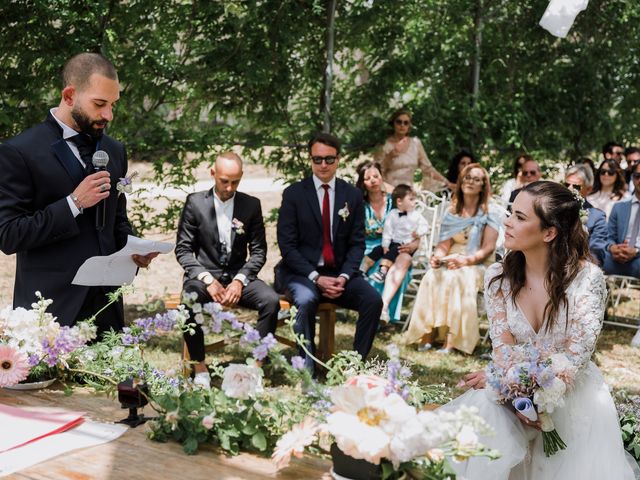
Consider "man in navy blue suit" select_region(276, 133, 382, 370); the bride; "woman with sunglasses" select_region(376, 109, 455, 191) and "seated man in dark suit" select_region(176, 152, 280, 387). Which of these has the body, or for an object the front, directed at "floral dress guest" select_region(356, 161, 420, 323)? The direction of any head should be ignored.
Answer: the woman with sunglasses

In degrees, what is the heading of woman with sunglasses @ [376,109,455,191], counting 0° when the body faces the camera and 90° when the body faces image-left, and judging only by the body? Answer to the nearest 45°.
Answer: approximately 0°

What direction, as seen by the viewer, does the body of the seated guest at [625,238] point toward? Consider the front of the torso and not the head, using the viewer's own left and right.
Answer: facing the viewer and to the left of the viewer

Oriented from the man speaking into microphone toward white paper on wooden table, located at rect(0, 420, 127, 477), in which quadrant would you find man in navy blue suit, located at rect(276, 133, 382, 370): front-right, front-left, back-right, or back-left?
back-left

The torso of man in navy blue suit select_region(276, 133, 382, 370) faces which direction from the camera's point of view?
toward the camera

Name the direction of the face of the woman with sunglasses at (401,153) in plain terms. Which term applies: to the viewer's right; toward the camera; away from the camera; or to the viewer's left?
toward the camera

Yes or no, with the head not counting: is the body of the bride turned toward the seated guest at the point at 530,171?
no

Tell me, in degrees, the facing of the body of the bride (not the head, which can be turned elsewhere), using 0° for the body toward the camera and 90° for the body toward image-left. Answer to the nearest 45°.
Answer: approximately 45°

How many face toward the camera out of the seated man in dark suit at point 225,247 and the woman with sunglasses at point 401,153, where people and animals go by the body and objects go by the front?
2

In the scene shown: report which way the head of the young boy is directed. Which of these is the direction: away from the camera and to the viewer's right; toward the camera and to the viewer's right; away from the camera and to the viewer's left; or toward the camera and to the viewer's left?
toward the camera and to the viewer's right

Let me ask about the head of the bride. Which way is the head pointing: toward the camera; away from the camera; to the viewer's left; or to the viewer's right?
to the viewer's left

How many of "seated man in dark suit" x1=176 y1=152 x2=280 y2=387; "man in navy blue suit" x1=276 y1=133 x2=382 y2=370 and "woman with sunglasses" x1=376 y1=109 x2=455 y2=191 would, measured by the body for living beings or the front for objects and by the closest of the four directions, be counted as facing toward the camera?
3

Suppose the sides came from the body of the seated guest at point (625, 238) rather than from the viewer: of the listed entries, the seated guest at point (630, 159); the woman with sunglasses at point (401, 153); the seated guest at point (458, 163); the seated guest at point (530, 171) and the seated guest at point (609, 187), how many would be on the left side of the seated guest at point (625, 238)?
0

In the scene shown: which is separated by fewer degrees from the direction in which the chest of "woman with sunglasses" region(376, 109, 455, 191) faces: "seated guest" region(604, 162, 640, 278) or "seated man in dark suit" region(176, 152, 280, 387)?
the seated man in dark suit

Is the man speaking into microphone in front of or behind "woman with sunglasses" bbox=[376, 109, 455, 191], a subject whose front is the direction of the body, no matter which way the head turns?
in front

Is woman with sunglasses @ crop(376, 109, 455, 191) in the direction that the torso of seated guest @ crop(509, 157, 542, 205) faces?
no
